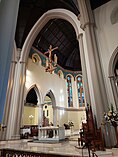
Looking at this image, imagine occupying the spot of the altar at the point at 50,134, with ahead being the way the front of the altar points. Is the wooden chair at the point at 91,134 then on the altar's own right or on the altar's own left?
on the altar's own left

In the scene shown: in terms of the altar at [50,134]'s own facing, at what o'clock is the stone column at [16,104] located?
The stone column is roughly at 3 o'clock from the altar.

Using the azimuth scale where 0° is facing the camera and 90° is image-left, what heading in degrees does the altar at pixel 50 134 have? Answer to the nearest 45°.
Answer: approximately 45°

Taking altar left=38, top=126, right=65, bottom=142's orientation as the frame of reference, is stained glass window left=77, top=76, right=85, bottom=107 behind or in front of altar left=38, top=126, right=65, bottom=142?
behind

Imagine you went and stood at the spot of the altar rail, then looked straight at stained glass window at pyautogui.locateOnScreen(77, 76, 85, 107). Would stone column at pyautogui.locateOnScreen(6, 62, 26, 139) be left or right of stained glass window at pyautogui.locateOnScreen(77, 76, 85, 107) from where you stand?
left
